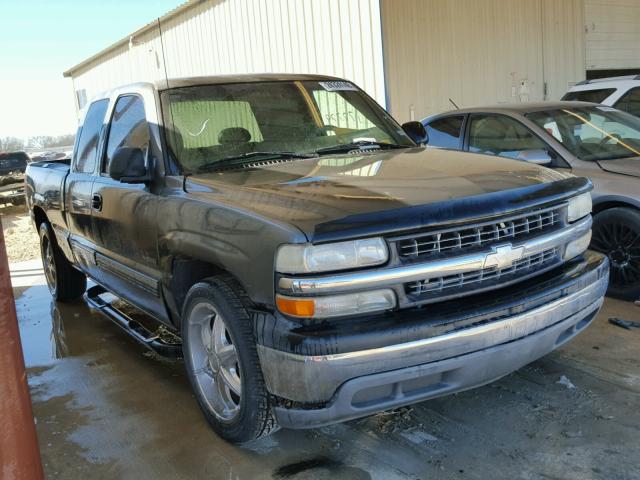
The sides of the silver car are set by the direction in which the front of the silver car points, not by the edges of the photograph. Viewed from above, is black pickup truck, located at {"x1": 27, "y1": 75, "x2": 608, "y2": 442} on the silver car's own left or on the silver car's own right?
on the silver car's own right

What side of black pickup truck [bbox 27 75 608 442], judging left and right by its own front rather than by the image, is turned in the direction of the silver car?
left

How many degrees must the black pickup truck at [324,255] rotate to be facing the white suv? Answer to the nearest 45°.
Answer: approximately 90° to its left

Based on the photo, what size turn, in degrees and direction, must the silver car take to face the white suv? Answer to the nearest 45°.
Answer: approximately 135° to its left

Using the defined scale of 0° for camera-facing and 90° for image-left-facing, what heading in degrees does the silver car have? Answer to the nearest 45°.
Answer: approximately 315°

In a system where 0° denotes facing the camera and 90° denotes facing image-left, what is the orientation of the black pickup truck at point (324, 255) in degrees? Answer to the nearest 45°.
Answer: approximately 315°
